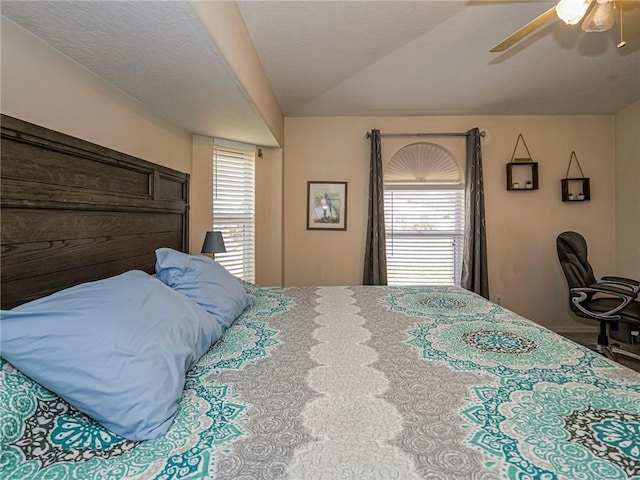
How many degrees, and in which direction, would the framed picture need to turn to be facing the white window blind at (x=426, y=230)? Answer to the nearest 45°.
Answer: approximately 90° to its left

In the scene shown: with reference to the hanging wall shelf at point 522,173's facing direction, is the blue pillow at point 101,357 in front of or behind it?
in front

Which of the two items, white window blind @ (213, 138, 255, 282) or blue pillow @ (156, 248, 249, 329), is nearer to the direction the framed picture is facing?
the blue pillow

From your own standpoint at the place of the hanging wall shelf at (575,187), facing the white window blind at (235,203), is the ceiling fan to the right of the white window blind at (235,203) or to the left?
left

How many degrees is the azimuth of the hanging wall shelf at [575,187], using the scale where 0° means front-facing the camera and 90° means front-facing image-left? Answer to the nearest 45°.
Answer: approximately 0°

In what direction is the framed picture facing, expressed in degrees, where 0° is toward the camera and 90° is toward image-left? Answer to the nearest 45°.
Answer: approximately 0°
